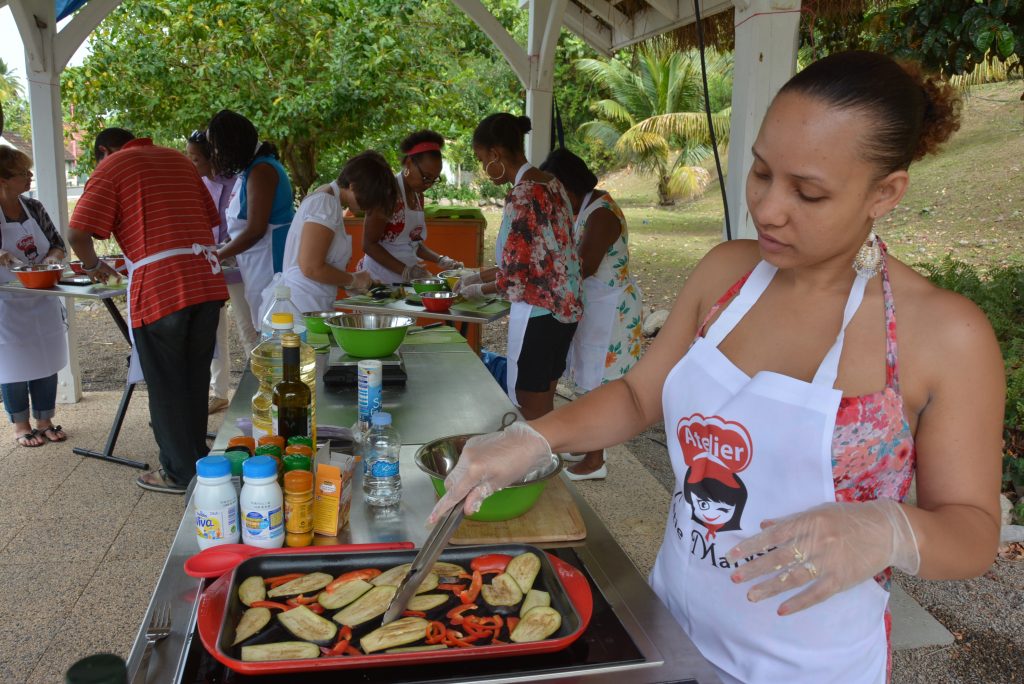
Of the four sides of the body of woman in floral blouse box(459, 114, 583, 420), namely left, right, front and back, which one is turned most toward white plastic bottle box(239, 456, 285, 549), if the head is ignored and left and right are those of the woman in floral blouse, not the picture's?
left

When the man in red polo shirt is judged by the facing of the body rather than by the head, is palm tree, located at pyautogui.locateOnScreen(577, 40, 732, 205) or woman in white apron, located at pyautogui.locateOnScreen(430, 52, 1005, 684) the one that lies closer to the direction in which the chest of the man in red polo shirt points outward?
the palm tree

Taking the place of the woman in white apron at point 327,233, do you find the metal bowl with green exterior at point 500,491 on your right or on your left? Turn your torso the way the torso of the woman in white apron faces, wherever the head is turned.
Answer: on your right

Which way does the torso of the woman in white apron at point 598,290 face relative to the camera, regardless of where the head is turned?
to the viewer's left

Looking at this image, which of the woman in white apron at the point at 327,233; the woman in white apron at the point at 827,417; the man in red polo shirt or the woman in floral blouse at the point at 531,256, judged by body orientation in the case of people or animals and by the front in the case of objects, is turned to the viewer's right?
the woman in white apron at the point at 327,233

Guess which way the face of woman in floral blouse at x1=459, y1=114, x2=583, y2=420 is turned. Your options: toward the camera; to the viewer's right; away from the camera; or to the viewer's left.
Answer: to the viewer's left

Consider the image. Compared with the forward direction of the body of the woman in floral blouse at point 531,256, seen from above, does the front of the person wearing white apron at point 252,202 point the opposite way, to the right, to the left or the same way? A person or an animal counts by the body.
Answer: the same way

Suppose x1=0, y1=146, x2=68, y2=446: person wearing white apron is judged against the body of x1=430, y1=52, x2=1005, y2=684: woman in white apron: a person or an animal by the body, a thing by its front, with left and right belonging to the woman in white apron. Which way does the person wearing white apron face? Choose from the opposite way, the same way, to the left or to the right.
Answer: to the left

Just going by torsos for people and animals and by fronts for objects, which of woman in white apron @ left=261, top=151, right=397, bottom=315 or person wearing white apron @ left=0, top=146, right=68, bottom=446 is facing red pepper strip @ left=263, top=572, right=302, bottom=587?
the person wearing white apron

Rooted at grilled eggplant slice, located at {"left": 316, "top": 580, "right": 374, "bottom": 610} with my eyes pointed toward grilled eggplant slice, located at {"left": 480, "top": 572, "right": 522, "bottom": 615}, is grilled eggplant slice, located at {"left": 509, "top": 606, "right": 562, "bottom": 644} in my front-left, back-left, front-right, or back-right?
front-right

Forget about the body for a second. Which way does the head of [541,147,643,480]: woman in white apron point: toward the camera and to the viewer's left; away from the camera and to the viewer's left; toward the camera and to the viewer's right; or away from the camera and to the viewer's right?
away from the camera and to the viewer's left

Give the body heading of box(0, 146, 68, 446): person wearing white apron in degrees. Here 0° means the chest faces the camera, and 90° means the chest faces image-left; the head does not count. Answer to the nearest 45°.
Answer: approximately 0°

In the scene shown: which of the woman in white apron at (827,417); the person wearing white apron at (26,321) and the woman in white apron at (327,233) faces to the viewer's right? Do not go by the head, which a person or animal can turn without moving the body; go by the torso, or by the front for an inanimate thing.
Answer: the woman in white apron at (327,233)

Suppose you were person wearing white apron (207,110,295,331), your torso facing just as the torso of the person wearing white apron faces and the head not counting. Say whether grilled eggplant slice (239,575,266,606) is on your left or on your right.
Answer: on your left

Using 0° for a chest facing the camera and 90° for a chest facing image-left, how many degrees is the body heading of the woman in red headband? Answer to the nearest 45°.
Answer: approximately 315°

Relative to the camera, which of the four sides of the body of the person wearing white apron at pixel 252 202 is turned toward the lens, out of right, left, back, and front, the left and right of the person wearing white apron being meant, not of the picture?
left

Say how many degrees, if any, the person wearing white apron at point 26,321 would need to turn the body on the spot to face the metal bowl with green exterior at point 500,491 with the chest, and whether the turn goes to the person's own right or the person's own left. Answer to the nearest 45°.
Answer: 0° — they already face it

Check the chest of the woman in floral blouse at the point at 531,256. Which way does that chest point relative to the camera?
to the viewer's left

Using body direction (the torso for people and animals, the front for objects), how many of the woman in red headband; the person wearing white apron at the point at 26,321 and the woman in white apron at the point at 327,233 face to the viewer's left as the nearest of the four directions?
0
